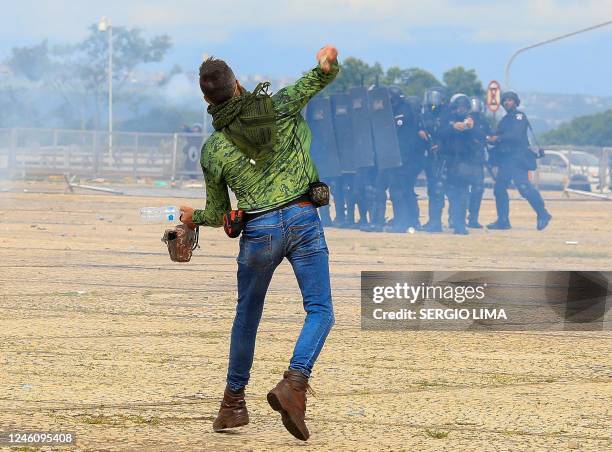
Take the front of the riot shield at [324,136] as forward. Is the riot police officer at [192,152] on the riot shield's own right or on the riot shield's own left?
on the riot shield's own right

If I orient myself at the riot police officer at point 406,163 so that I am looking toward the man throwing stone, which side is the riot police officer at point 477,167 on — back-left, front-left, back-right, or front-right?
back-left

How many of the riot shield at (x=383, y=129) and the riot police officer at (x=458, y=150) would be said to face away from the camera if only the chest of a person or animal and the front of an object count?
0

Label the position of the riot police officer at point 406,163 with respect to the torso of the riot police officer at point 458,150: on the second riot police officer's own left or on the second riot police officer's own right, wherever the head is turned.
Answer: on the second riot police officer's own right

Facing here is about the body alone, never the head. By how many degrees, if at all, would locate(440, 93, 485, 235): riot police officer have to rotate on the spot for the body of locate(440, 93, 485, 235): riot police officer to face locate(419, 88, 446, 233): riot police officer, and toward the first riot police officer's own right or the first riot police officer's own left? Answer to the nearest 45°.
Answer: approximately 90° to the first riot police officer's own right

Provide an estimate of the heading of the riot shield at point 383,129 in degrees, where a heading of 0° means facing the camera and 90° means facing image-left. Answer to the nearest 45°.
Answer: approximately 45°

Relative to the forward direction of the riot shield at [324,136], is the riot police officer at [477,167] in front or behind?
behind

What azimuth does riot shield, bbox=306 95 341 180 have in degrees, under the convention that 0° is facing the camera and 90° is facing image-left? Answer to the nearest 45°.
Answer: approximately 45°

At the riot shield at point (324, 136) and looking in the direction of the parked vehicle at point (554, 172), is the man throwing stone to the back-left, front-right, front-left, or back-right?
back-right

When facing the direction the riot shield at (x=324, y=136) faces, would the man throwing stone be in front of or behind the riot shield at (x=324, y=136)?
in front

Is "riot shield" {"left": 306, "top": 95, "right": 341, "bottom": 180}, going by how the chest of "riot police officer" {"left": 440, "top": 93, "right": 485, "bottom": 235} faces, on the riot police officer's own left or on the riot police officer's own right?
on the riot police officer's own right

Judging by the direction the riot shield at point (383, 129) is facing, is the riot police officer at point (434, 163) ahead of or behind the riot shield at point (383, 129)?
behind

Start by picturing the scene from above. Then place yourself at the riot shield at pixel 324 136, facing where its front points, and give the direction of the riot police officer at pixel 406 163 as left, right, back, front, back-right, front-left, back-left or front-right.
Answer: back-left
